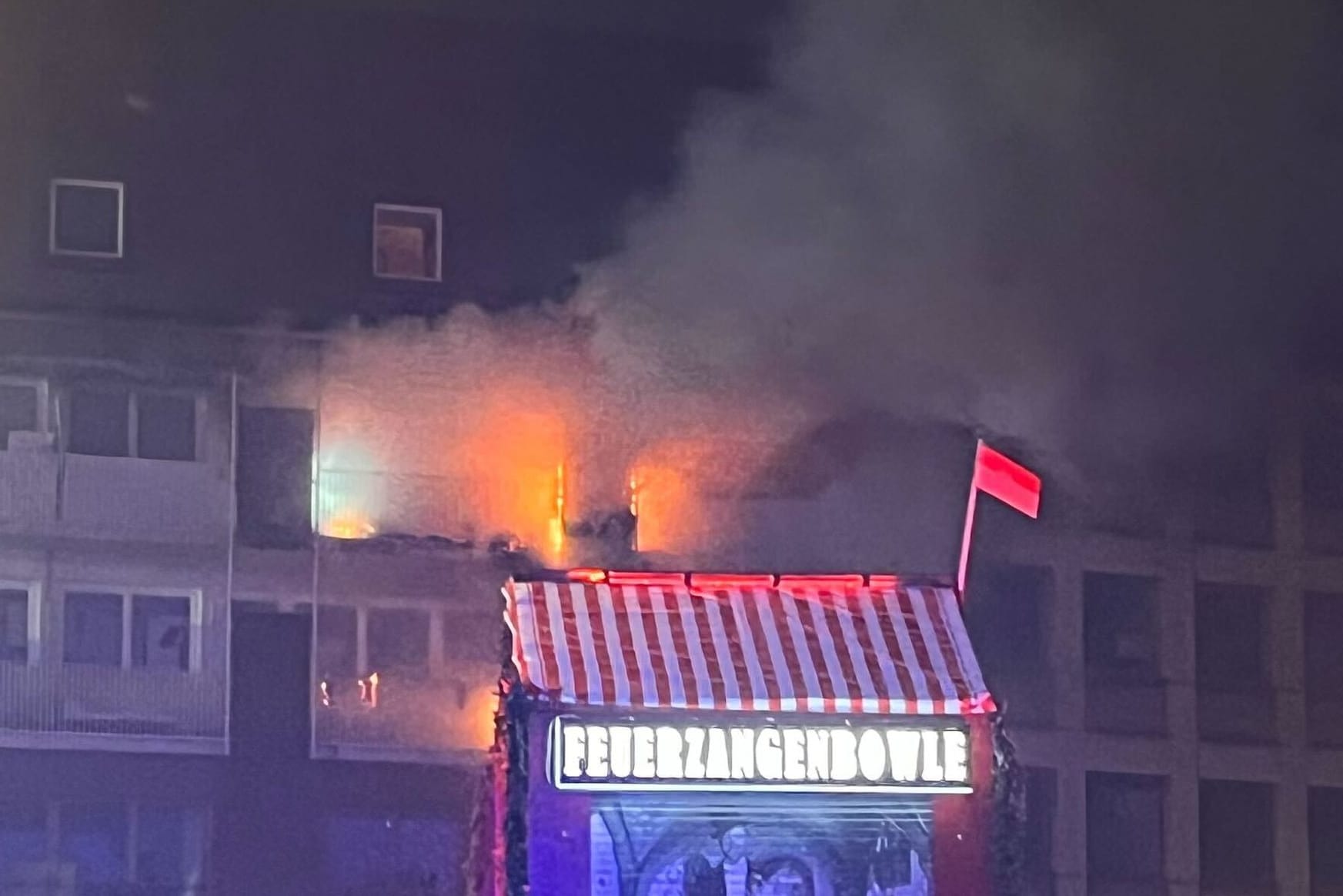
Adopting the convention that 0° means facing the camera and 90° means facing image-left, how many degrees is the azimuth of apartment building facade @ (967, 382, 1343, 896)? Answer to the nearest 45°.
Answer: approximately 0°

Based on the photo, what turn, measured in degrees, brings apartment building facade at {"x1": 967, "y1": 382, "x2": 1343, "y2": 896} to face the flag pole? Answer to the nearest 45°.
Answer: approximately 45° to its right

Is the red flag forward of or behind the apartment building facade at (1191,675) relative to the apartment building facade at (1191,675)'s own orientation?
forward
